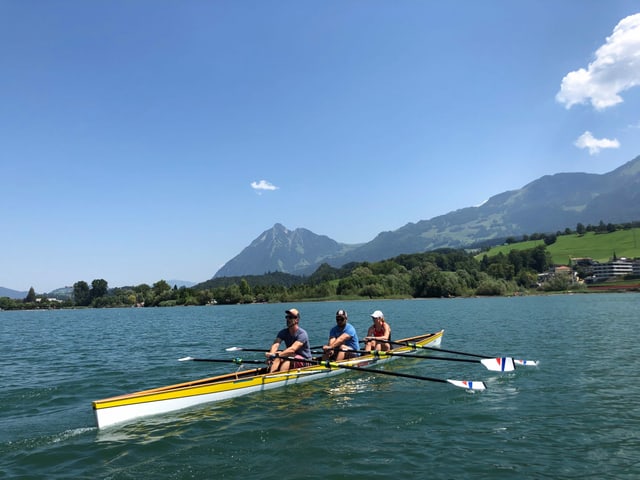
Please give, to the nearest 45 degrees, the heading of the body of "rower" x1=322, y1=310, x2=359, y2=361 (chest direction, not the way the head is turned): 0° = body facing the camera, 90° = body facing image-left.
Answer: approximately 45°

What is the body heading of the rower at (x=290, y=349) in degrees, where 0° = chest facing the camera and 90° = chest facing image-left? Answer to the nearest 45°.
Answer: approximately 45°

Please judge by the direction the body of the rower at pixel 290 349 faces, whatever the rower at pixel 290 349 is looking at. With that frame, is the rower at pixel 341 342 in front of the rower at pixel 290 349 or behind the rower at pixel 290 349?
behind

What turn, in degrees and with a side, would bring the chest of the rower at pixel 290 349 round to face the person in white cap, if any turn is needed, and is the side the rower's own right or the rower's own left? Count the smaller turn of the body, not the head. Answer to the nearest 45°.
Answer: approximately 180°

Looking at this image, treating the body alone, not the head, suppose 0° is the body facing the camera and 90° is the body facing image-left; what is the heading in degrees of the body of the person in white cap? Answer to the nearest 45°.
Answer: approximately 45°

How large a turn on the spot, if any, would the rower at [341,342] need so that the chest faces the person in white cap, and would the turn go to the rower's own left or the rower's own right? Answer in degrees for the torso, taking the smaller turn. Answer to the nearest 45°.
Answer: approximately 180°

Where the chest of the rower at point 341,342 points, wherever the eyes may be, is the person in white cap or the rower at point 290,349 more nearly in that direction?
the rower
